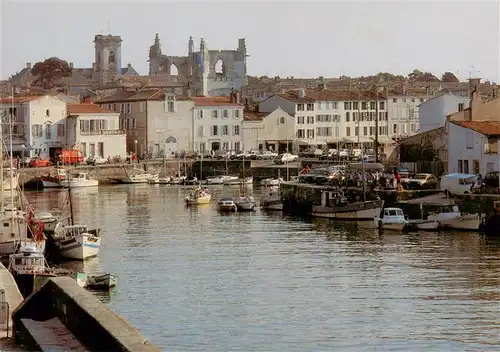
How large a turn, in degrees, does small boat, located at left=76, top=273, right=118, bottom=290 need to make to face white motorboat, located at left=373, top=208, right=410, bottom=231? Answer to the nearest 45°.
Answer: approximately 45° to its left

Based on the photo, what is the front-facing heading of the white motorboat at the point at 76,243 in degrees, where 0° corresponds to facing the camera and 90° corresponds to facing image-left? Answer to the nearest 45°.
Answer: approximately 315°

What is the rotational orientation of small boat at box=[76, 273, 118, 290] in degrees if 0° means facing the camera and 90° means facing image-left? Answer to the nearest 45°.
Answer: approximately 270°

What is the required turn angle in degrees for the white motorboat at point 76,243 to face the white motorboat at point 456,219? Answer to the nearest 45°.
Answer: approximately 45° to its left

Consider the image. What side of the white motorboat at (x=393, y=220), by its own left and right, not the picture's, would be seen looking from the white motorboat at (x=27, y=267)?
right

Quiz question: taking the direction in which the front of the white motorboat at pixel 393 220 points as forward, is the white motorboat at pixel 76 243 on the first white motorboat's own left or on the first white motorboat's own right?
on the first white motorboat's own right
